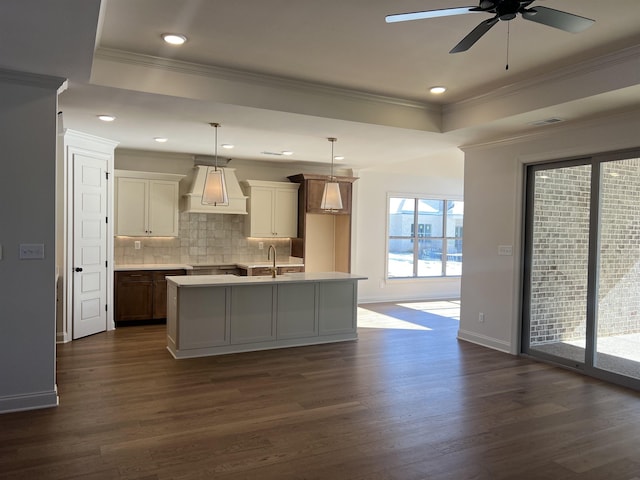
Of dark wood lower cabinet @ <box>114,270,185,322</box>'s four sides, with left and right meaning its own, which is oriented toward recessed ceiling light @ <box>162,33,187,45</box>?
front

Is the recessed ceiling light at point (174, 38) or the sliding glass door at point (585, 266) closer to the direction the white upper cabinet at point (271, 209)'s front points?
the recessed ceiling light

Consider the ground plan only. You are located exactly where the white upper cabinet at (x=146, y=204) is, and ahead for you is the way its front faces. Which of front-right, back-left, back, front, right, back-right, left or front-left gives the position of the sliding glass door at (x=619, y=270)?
front-left

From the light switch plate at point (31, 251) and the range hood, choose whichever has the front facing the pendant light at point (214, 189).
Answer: the range hood

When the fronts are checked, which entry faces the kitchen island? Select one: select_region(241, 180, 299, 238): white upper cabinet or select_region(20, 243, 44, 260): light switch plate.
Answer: the white upper cabinet

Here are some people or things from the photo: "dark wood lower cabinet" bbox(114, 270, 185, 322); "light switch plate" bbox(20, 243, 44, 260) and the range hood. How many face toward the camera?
3

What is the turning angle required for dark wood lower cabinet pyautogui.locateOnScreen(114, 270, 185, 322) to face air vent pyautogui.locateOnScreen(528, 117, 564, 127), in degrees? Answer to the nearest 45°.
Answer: approximately 45° to its left

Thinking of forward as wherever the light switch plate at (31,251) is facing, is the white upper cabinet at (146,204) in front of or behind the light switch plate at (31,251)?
behind

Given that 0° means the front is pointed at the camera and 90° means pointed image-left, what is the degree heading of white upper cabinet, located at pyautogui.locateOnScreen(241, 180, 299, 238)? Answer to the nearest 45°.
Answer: approximately 0°

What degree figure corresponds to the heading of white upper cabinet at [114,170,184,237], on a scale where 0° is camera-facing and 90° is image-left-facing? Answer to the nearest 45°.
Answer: approximately 0°
